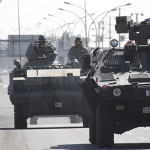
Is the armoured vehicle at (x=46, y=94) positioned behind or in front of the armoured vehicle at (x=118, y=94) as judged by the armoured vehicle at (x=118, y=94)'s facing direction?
behind

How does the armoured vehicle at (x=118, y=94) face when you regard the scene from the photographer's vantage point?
facing the viewer

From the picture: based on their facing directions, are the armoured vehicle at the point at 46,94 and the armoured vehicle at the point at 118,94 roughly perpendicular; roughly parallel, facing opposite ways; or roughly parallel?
roughly parallel

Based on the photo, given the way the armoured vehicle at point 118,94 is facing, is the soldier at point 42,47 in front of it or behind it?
behind

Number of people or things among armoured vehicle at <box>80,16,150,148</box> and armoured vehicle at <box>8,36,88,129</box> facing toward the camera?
2

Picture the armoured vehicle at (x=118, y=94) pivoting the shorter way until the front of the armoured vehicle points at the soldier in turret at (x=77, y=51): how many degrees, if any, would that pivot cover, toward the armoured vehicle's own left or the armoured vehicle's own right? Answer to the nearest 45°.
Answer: approximately 180°
